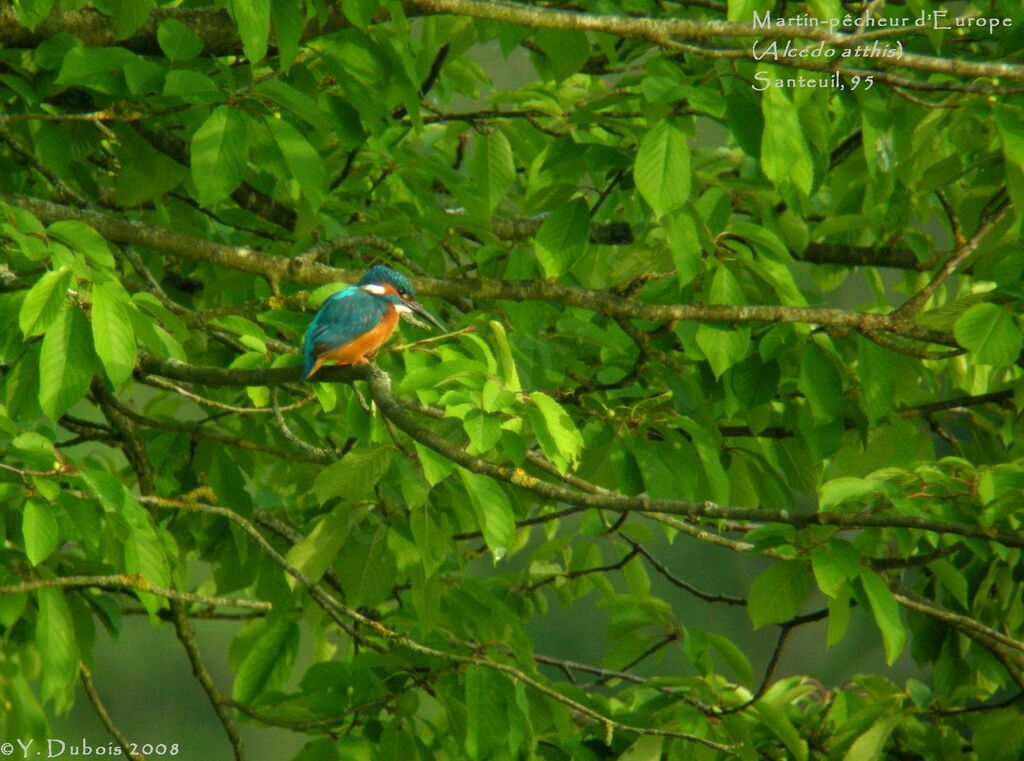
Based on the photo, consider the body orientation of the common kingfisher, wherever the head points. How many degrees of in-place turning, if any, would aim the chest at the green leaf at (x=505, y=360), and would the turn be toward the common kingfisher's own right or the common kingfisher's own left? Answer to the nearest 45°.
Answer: approximately 45° to the common kingfisher's own right

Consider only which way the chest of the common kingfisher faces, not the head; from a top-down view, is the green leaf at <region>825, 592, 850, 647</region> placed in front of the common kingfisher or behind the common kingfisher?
in front

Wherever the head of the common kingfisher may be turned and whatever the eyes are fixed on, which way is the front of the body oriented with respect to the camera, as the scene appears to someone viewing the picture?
to the viewer's right

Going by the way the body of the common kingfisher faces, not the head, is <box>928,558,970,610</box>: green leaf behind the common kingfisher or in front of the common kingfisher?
in front
